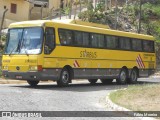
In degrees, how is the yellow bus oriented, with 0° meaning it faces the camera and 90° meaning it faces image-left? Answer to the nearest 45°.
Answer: approximately 45°
